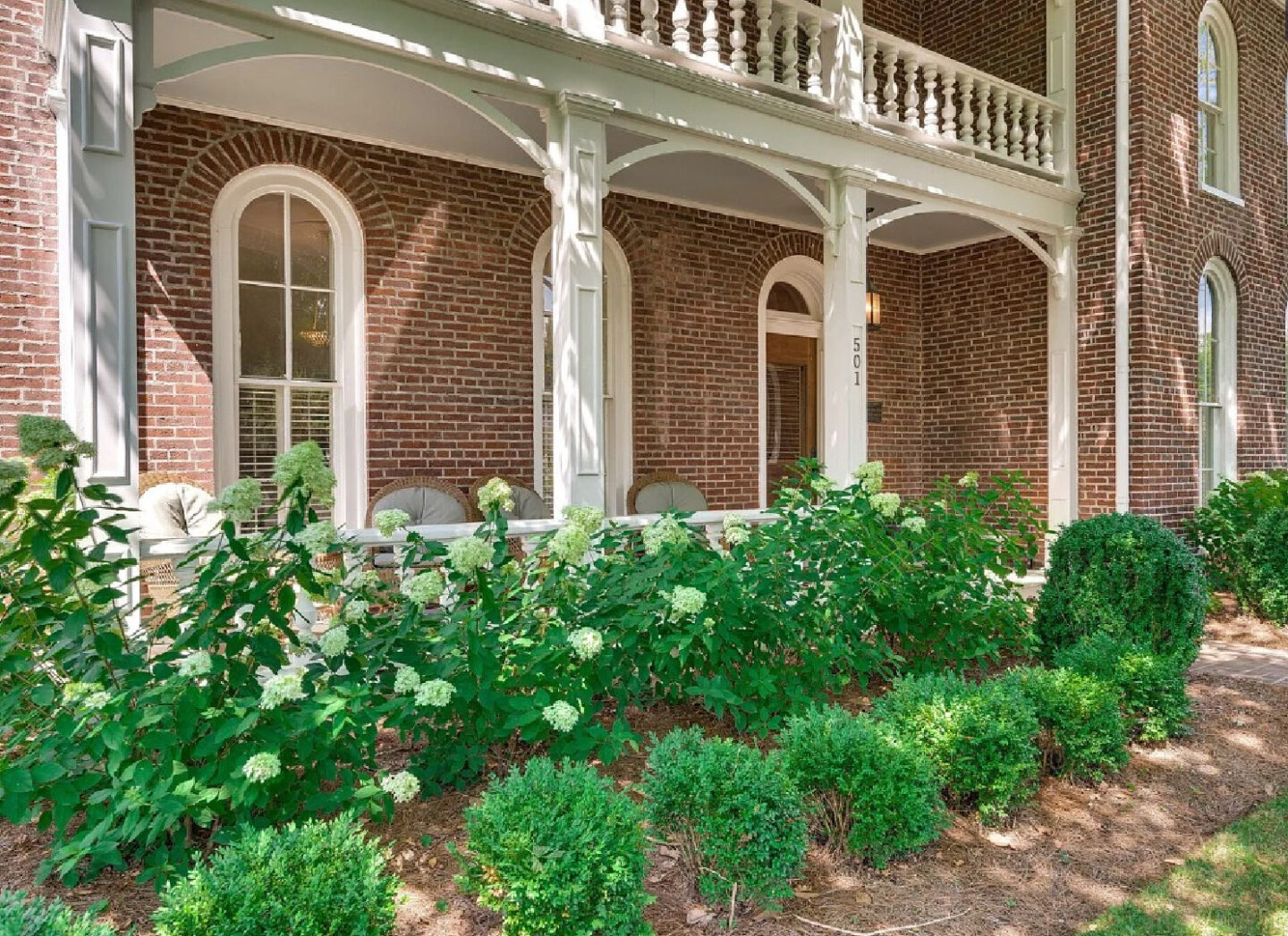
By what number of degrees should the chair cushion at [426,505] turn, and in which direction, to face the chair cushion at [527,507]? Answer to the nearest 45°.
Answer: approximately 90° to its left

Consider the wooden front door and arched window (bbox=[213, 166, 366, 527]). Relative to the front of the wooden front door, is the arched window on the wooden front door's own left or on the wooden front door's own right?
on the wooden front door's own right

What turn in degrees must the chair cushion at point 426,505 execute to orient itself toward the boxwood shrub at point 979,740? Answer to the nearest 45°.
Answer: approximately 45° to its left

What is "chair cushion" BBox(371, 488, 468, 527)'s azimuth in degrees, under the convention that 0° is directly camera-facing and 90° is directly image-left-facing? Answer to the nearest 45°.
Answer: approximately 0°

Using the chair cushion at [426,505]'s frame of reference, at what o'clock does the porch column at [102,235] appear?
The porch column is roughly at 1 o'clock from the chair cushion.

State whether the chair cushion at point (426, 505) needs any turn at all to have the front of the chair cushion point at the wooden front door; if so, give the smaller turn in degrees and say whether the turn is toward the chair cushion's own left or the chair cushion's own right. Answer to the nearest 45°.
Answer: approximately 135° to the chair cushion's own left

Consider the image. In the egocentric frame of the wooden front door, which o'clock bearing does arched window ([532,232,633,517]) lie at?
The arched window is roughly at 3 o'clock from the wooden front door.

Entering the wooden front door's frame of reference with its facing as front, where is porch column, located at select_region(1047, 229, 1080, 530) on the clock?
The porch column is roughly at 11 o'clock from the wooden front door.

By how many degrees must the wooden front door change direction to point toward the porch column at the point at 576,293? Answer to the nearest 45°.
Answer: approximately 45° to its right

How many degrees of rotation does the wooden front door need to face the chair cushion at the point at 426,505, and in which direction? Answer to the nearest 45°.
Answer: approximately 90° to its right

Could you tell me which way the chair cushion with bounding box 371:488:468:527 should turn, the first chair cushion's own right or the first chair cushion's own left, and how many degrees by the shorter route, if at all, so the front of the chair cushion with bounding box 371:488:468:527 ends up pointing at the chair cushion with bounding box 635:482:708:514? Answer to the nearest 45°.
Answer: approximately 135° to the first chair cushion's own left

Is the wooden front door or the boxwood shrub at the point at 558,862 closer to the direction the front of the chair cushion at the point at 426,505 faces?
the boxwood shrub
